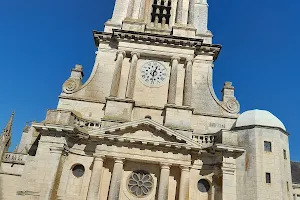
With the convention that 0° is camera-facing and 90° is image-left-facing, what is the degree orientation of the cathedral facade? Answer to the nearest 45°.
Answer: approximately 0°
